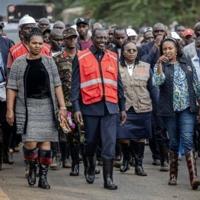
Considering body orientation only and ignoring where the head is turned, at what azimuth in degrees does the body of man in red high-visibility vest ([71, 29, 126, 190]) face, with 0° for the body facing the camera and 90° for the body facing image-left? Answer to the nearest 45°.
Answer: approximately 0°
